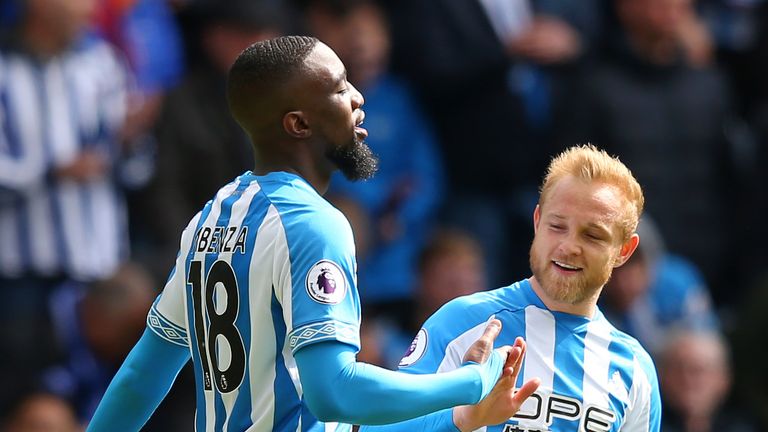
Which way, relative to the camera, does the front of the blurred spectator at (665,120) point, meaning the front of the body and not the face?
toward the camera

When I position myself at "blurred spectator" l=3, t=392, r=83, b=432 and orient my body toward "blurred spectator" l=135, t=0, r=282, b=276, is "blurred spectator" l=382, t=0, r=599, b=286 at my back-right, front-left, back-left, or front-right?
front-right

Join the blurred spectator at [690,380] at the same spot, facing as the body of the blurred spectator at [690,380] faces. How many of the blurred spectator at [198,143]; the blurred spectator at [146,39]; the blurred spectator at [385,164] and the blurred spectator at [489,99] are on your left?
0

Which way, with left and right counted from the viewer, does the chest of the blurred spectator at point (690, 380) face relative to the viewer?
facing the viewer

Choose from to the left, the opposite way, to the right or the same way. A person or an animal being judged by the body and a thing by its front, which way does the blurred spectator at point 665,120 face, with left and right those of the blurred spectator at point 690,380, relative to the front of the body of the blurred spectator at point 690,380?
the same way

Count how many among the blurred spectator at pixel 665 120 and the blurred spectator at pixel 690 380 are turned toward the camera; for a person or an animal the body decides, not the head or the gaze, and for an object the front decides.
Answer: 2

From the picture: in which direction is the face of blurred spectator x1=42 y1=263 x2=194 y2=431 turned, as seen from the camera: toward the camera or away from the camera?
toward the camera

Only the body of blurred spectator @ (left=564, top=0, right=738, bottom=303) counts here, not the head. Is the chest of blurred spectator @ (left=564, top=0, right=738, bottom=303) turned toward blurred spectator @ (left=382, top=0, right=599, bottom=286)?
no

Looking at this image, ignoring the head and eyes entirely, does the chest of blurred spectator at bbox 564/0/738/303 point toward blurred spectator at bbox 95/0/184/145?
no

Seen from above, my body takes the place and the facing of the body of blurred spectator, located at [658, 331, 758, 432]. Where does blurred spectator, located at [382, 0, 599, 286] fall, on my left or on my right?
on my right

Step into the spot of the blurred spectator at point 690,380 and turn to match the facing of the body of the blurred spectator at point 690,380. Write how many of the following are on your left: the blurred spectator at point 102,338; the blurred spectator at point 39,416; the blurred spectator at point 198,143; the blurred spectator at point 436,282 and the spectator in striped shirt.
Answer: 0

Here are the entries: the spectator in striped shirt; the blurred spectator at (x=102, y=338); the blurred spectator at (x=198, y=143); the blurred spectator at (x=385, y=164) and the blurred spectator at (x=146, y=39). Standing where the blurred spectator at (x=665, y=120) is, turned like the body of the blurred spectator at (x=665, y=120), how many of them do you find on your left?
0

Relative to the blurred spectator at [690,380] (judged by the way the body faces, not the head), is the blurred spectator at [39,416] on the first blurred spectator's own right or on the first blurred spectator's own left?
on the first blurred spectator's own right

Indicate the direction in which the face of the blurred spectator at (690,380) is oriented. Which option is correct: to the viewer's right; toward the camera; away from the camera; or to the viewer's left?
toward the camera
